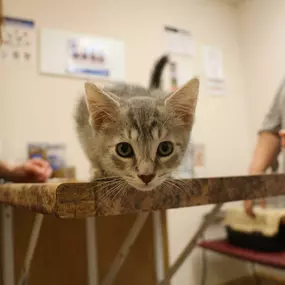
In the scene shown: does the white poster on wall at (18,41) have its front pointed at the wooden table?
yes

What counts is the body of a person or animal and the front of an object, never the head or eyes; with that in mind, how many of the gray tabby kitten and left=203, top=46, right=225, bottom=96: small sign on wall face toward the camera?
2

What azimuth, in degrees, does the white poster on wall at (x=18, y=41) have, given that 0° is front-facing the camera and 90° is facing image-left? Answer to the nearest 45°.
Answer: approximately 0°

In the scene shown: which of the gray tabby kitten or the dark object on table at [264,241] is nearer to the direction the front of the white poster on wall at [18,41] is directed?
the gray tabby kitten

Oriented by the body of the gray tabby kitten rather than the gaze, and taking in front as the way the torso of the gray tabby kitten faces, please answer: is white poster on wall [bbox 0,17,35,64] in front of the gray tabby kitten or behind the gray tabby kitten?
behind

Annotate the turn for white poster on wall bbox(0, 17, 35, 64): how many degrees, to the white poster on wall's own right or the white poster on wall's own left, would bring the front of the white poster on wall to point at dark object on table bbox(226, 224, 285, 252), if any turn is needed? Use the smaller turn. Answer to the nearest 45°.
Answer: approximately 45° to the white poster on wall's own left

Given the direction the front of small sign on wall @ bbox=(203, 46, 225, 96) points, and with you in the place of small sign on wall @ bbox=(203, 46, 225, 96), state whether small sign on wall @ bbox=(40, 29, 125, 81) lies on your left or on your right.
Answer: on your right

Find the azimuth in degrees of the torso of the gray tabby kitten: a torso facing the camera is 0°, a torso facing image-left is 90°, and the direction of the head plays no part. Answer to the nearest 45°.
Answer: approximately 0°
